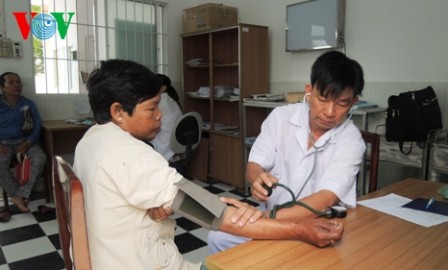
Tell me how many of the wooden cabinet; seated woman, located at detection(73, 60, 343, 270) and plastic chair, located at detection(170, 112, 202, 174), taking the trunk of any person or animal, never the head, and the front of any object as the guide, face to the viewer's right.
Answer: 1

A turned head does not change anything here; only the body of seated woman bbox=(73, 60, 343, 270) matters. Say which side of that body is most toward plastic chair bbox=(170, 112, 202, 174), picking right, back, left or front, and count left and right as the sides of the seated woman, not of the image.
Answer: left

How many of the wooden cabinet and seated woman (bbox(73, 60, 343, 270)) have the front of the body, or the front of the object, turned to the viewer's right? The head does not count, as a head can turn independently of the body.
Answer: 1

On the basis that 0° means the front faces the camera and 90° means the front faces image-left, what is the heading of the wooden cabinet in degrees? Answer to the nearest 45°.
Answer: approximately 45°

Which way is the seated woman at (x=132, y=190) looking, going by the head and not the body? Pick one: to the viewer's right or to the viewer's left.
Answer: to the viewer's right

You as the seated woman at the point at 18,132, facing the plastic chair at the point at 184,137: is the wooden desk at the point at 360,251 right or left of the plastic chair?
right

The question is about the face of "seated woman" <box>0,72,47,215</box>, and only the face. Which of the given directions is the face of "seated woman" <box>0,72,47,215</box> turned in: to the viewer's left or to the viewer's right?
to the viewer's right

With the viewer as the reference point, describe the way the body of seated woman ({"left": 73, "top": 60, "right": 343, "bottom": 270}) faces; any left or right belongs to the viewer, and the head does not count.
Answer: facing to the right of the viewer

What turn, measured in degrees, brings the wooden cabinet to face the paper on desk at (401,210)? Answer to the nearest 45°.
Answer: approximately 45° to its left
